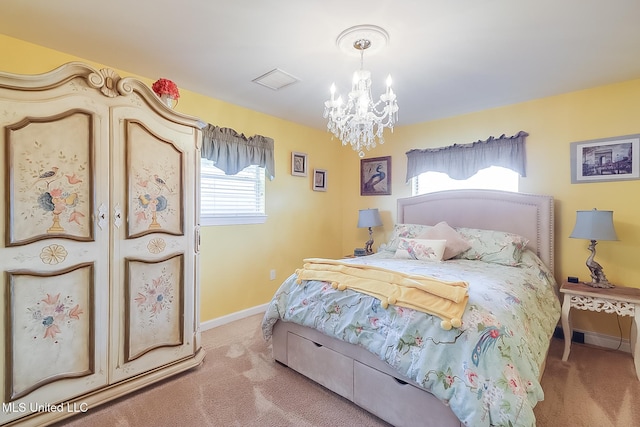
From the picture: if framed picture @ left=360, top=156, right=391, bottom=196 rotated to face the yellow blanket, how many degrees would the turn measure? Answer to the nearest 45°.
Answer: approximately 45° to its left

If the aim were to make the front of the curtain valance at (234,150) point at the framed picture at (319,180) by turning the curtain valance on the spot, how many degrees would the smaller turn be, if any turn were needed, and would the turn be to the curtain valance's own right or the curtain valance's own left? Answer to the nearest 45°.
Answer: approximately 90° to the curtain valance's own left

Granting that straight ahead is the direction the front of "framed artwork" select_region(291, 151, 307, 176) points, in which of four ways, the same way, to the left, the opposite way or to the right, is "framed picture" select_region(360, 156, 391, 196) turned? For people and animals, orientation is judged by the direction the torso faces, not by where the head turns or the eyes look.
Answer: to the right

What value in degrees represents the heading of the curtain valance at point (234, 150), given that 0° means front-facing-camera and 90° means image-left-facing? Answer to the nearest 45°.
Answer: approximately 315°

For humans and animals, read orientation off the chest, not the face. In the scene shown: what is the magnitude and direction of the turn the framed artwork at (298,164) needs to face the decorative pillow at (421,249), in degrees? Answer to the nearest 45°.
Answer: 0° — it already faces it

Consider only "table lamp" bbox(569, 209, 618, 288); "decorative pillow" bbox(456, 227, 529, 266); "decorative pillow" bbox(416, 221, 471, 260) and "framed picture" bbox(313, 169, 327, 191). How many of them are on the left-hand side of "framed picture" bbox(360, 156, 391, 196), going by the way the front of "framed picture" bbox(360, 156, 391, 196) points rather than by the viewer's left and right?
3

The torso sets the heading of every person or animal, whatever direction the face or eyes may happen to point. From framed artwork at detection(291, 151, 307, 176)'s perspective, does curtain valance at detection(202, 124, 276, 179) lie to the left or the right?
on its right

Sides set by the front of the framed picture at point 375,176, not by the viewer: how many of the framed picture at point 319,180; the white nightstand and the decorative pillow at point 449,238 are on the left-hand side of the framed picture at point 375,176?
2
